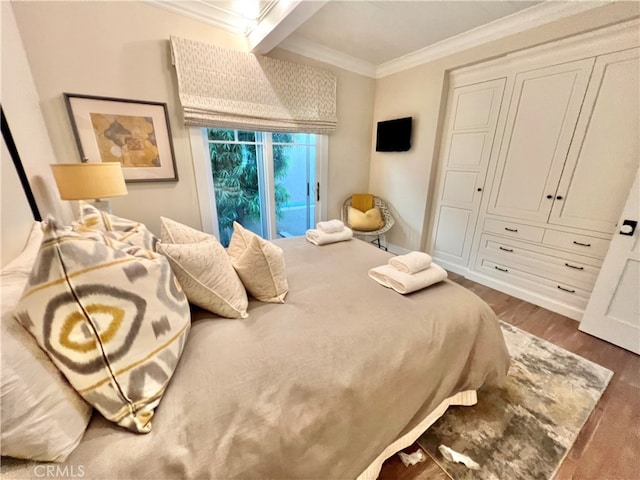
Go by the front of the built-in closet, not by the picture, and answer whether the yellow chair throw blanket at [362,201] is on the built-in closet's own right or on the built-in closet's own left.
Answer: on the built-in closet's own right

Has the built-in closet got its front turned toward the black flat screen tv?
no

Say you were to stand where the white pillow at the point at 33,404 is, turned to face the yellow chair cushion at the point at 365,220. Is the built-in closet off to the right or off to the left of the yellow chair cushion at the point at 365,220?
right

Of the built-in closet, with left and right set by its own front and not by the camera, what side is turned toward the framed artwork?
front

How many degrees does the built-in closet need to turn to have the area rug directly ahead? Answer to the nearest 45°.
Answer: approximately 45° to its left

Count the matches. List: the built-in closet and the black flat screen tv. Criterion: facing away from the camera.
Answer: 0

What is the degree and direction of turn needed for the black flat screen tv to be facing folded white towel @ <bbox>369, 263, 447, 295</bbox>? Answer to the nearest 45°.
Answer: approximately 45° to its left

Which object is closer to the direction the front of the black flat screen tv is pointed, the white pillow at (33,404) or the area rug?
the white pillow

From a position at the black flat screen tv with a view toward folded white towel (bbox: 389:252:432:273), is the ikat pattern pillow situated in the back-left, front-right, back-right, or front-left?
front-right

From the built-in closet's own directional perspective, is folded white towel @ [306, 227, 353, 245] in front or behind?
in front

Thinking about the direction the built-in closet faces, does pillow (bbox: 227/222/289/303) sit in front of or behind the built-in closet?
in front

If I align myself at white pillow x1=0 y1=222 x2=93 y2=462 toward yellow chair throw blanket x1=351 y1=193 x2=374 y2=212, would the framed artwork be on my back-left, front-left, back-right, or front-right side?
front-left

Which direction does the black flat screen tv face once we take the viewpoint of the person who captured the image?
facing the viewer and to the left of the viewer
